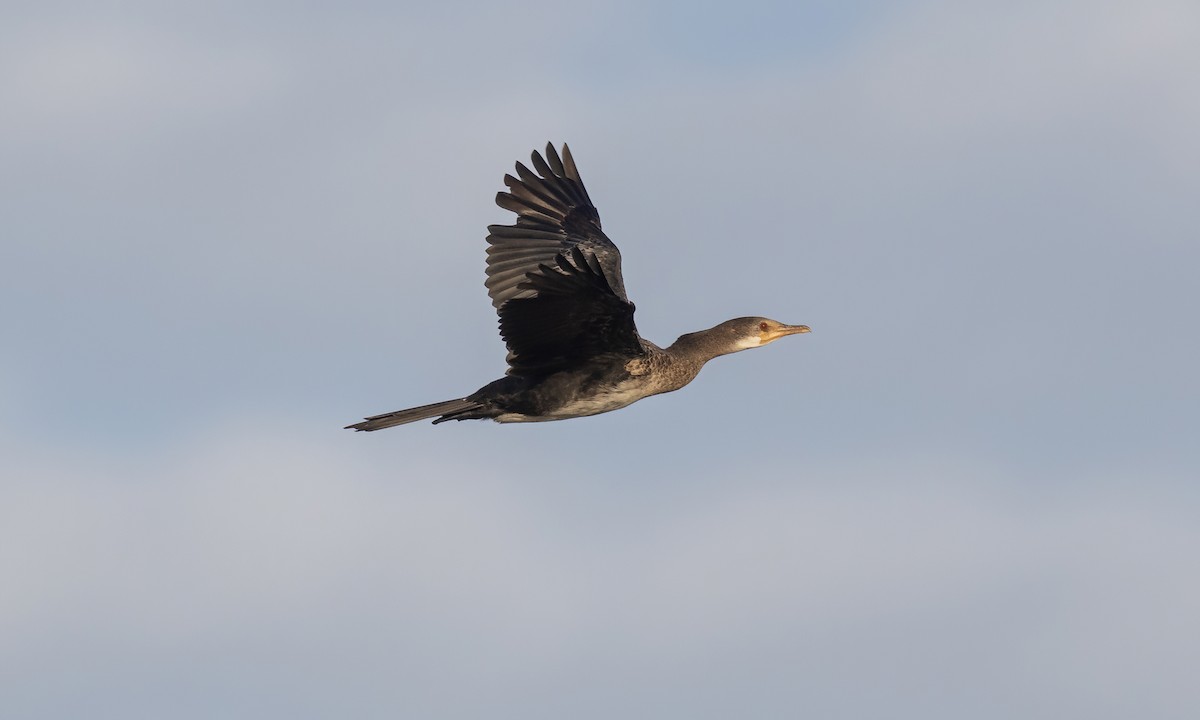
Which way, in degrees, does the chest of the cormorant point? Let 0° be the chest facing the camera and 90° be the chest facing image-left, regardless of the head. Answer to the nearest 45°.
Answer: approximately 270°
